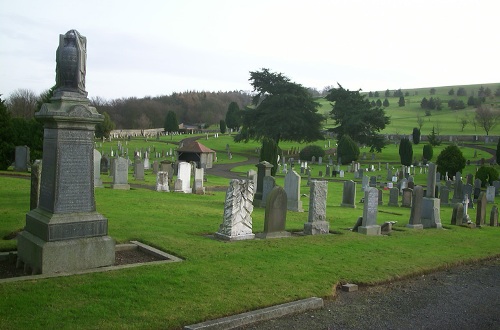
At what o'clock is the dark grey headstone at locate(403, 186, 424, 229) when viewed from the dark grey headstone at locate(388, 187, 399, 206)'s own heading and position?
the dark grey headstone at locate(403, 186, 424, 229) is roughly at 12 o'clock from the dark grey headstone at locate(388, 187, 399, 206).

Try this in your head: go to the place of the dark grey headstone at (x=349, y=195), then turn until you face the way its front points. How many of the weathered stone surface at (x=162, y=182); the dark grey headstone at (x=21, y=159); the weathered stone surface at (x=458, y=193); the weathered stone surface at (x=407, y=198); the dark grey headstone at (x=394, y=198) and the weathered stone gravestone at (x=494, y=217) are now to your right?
2

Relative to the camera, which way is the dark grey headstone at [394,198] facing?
toward the camera

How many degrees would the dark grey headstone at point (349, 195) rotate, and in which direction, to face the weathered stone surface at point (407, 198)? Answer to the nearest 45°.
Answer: approximately 135° to its left

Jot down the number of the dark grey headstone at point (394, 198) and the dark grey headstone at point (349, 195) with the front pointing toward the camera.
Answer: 2

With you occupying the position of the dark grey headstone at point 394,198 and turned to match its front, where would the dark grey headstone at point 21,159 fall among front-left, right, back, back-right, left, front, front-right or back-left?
right

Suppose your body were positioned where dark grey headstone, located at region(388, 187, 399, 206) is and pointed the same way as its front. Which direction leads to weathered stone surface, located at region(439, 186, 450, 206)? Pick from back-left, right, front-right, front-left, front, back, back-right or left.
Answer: back-left

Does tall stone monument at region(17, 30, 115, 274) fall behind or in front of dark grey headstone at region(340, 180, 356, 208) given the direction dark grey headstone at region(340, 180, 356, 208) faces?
in front

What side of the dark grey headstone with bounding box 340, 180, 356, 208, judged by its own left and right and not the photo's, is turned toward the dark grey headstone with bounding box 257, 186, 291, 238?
front

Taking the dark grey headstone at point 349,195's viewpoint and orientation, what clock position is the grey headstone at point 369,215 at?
the grey headstone at point 369,215 is roughly at 12 o'clock from the dark grey headstone at point 349,195.

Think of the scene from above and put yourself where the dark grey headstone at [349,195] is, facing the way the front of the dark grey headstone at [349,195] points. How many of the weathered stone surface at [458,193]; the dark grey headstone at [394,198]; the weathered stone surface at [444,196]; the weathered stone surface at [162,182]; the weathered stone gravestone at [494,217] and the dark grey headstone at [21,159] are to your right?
2

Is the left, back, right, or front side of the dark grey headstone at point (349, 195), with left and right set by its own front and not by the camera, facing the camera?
front

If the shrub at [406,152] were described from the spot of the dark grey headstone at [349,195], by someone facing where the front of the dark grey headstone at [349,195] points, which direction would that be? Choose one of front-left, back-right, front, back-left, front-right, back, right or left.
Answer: back

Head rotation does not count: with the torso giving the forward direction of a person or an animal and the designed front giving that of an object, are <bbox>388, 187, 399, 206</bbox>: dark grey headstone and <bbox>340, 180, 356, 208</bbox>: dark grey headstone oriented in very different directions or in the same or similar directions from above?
same or similar directions

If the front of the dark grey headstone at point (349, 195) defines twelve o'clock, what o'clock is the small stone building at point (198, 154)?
The small stone building is roughly at 5 o'clock from the dark grey headstone.
